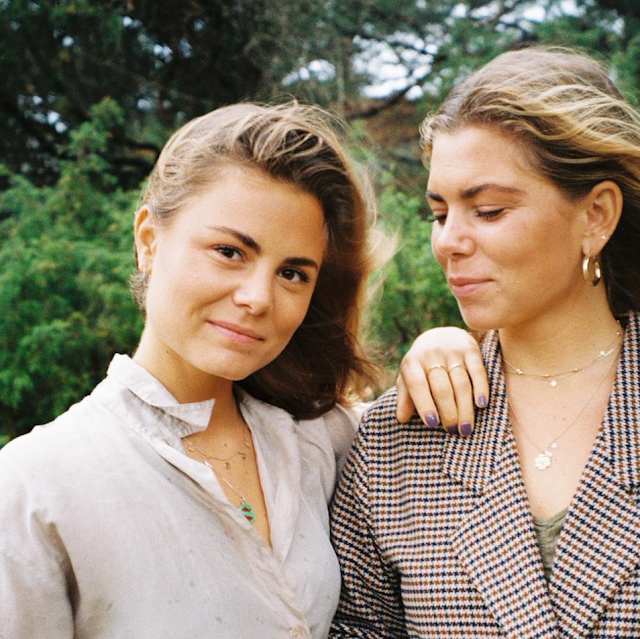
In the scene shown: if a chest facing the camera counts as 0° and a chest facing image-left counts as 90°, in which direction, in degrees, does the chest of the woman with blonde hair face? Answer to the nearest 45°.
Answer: approximately 0°

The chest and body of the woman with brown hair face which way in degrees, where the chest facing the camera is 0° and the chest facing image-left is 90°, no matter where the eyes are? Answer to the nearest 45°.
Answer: approximately 315°
